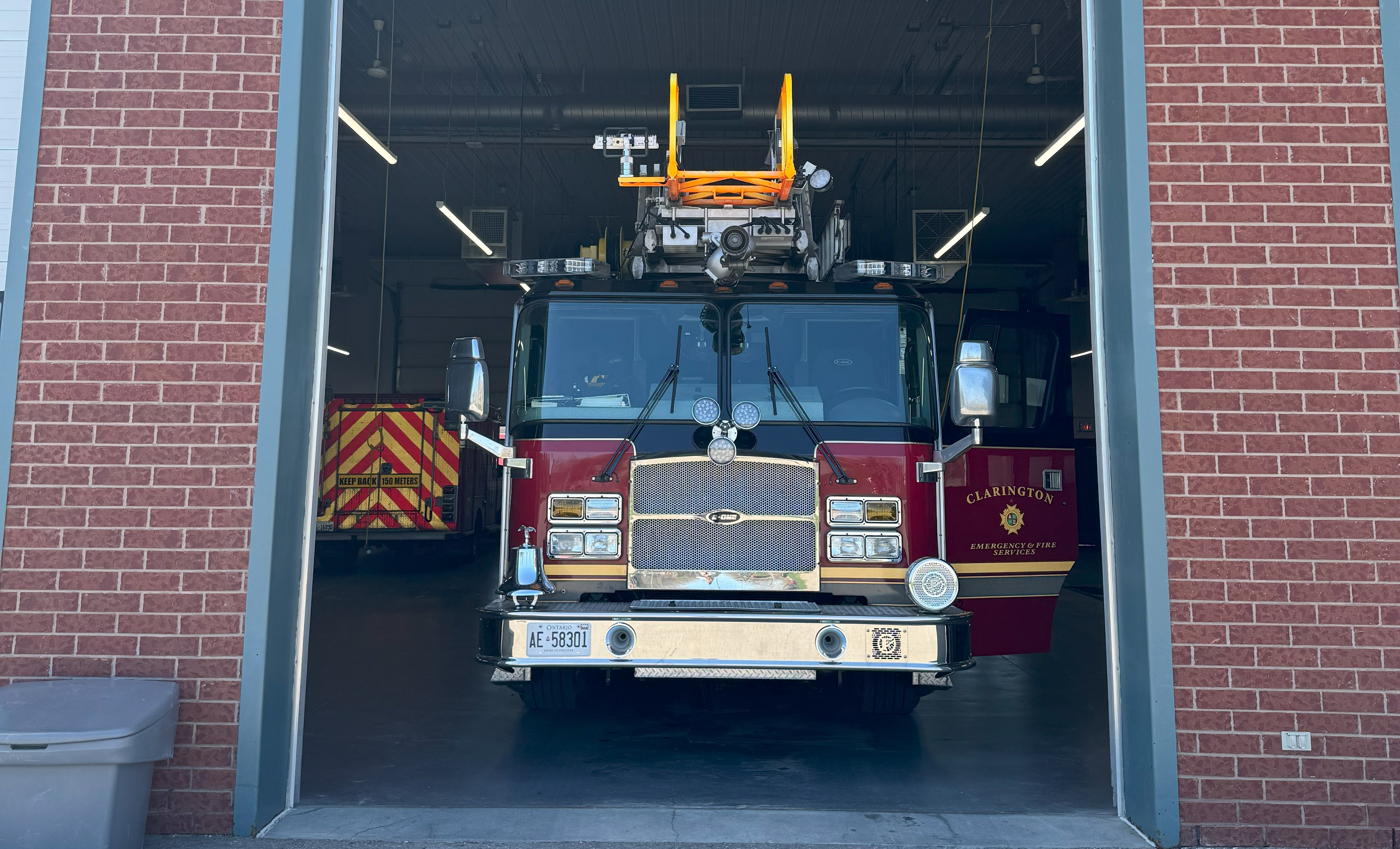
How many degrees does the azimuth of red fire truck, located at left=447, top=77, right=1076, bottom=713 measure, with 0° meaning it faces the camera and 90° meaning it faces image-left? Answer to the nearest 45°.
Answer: approximately 0°

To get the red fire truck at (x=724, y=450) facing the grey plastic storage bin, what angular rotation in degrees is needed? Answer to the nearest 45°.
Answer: approximately 45° to its right

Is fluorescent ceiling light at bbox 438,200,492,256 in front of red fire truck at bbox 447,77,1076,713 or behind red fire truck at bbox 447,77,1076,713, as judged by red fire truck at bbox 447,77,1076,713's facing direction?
behind

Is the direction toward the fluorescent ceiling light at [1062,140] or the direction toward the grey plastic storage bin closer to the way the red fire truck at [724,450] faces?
the grey plastic storage bin

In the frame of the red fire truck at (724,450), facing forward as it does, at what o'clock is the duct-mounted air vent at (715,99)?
The duct-mounted air vent is roughly at 6 o'clock from the red fire truck.

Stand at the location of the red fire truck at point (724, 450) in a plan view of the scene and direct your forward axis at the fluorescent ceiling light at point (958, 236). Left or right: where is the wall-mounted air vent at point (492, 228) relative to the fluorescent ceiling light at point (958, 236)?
left

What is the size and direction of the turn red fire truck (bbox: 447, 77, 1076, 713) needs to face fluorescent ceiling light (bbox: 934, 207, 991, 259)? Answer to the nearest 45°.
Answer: approximately 180°

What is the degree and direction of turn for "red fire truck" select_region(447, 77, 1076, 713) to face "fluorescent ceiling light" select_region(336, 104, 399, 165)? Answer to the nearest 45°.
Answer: approximately 135° to its right

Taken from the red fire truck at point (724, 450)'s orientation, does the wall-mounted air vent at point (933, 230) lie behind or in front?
behind

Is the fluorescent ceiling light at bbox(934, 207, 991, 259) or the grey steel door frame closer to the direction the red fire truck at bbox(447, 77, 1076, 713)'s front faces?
the grey steel door frame
